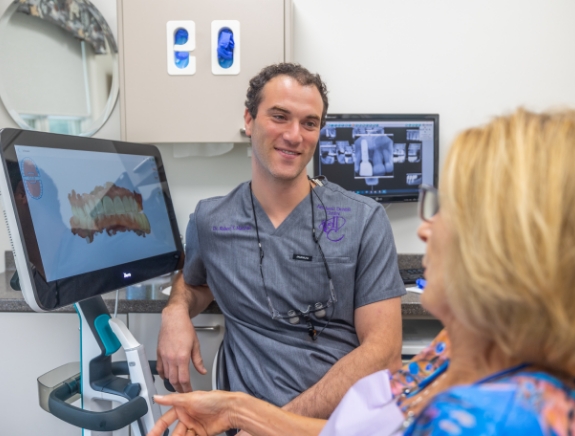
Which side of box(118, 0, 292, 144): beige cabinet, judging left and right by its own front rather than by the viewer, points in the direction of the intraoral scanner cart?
front

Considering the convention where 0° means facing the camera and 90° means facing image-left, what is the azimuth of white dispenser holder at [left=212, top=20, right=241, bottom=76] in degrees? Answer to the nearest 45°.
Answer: approximately 0°

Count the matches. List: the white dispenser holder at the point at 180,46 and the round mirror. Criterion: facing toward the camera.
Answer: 2

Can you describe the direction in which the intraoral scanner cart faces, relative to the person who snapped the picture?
facing the viewer and to the right of the viewer

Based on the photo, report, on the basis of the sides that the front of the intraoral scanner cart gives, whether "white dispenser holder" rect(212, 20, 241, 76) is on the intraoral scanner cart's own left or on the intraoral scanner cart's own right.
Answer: on the intraoral scanner cart's own left

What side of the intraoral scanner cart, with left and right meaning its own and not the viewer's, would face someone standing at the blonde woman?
front

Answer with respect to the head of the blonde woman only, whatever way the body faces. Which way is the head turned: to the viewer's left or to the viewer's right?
to the viewer's left

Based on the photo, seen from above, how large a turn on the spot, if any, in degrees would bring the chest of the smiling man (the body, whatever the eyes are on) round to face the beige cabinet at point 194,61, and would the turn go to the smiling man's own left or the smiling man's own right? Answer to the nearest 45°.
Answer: approximately 135° to the smiling man's own right

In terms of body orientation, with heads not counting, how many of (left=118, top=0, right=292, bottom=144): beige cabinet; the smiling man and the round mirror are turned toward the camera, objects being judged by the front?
3

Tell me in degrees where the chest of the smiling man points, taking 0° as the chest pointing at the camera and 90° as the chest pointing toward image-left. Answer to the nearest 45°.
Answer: approximately 0°

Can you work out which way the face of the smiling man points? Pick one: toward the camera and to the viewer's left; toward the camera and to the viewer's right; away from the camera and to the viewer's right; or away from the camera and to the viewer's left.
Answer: toward the camera and to the viewer's right
